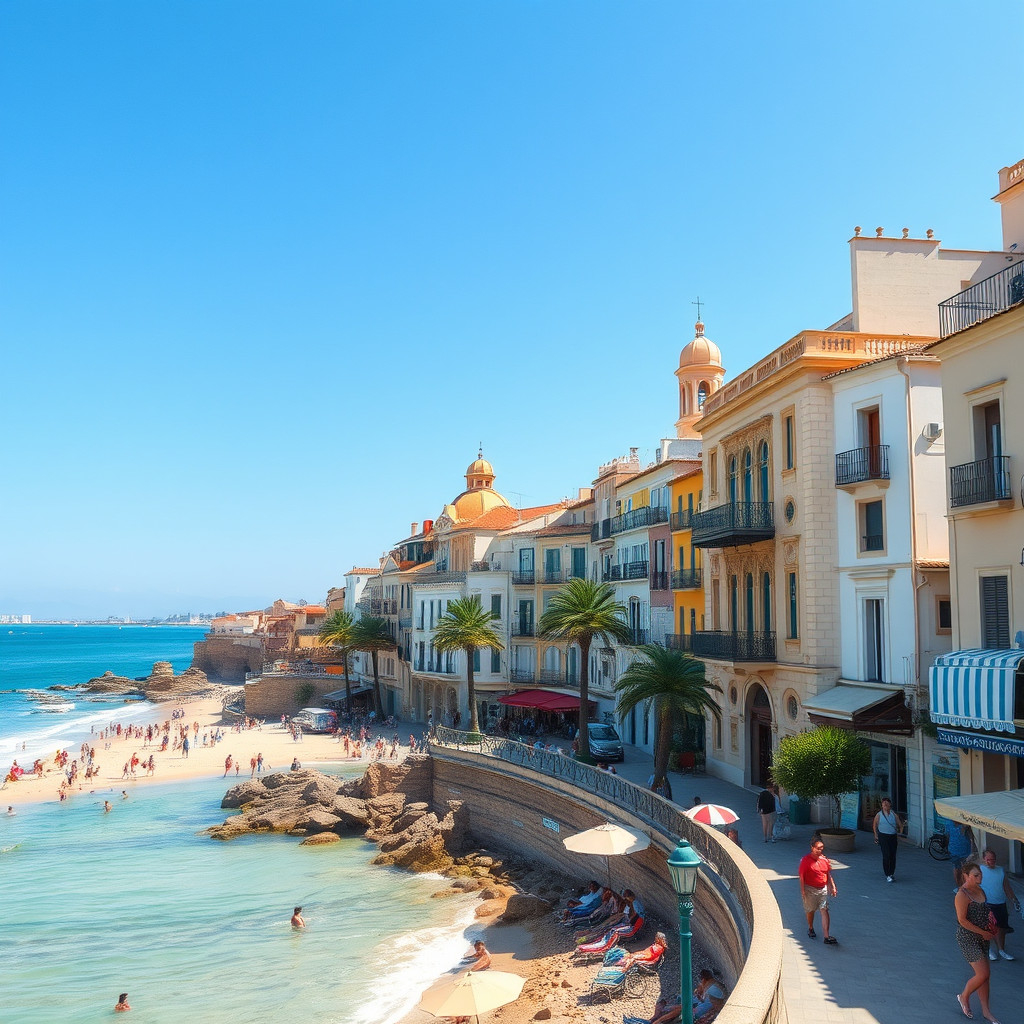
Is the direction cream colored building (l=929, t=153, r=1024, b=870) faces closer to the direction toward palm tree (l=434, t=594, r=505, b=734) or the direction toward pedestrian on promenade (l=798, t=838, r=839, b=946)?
the pedestrian on promenade

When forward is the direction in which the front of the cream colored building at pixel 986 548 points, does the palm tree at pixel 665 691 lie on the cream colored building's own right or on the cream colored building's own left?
on the cream colored building's own right

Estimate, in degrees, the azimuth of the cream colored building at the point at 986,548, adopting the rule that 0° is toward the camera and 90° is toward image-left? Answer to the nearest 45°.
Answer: approximately 45°

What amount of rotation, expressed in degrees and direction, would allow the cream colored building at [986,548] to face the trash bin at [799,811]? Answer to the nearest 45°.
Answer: approximately 90° to its right

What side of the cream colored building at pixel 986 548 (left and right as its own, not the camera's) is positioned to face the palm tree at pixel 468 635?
right

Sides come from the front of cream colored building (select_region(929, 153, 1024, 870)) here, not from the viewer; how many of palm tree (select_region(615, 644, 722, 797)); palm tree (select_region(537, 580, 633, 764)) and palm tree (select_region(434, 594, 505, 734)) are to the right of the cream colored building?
3

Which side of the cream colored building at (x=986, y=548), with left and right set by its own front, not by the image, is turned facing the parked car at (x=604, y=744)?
right

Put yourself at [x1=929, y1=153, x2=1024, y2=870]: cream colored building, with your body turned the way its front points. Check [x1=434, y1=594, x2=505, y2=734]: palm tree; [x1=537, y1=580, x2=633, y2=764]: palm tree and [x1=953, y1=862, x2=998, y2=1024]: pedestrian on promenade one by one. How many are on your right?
2
